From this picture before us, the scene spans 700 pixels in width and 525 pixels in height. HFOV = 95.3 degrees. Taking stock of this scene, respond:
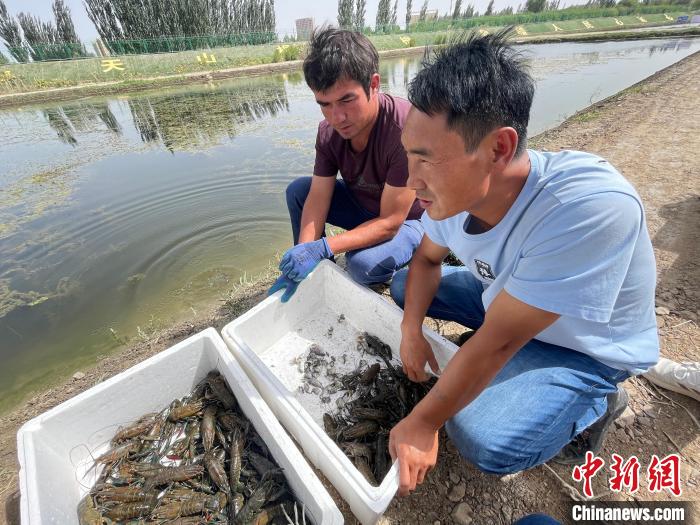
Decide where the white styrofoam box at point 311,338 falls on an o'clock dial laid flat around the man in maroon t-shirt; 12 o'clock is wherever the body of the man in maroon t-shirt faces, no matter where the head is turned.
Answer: The white styrofoam box is roughly at 11 o'clock from the man in maroon t-shirt.

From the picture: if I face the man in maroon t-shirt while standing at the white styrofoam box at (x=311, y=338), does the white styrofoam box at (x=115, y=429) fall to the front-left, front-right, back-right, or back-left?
back-left

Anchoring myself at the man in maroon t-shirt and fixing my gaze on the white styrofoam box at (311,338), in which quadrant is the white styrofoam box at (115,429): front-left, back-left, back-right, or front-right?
front-right

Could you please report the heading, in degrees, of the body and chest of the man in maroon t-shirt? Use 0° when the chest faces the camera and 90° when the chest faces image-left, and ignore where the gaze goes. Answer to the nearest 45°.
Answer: approximately 45°

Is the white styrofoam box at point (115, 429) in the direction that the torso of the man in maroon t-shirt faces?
yes

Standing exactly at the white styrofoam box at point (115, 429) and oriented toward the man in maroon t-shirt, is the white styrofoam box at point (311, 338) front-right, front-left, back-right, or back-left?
front-right

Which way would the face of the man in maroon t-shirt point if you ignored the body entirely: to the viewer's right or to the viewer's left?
to the viewer's left
